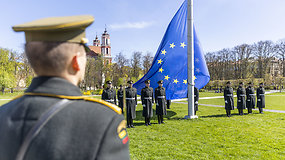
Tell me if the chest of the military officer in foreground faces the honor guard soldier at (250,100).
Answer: yes

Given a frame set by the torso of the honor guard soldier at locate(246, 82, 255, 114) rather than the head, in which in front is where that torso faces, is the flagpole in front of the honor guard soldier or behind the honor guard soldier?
in front

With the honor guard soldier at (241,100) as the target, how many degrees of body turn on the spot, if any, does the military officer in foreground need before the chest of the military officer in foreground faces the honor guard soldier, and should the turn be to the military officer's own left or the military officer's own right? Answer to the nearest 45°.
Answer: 0° — they already face them

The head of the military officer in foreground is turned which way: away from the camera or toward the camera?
away from the camera

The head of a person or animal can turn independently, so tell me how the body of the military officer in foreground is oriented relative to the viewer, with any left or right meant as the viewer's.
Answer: facing away from the viewer and to the right of the viewer

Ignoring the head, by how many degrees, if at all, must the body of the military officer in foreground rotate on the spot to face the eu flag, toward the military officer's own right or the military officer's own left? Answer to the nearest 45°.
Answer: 0° — they already face it

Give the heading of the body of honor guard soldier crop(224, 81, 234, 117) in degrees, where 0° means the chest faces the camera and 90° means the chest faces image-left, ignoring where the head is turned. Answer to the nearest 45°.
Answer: approximately 45°

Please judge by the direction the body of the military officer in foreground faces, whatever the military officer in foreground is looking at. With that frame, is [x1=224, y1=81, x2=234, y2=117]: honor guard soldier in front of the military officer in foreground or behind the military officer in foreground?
in front

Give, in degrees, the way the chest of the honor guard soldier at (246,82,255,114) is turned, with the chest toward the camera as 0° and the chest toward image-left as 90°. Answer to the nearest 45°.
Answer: approximately 45°
